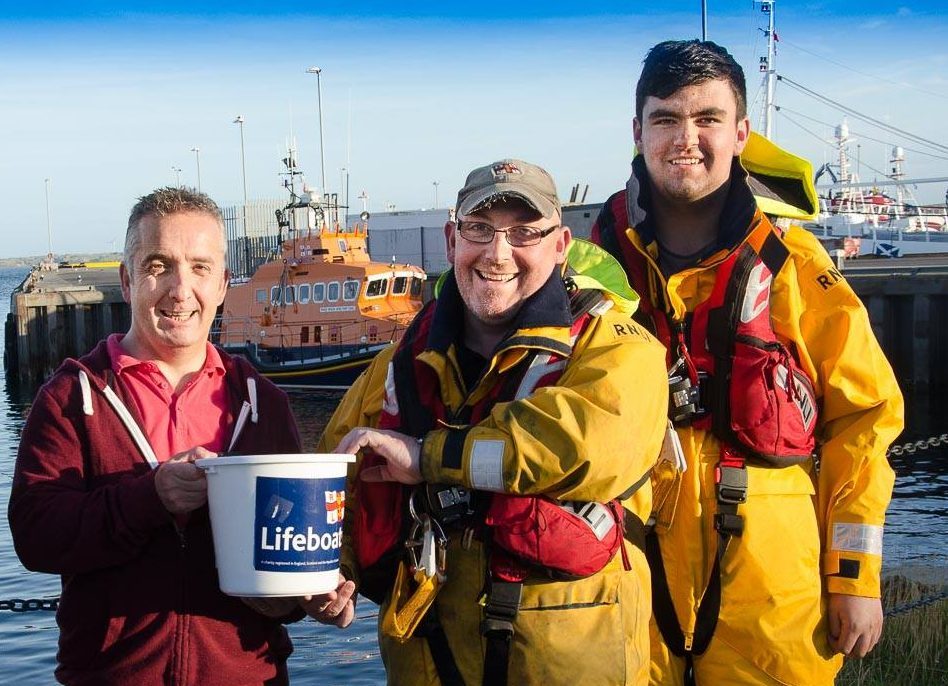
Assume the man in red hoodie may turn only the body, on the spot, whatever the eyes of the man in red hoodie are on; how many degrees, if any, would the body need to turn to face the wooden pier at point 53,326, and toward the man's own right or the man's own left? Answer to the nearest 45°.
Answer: approximately 180°

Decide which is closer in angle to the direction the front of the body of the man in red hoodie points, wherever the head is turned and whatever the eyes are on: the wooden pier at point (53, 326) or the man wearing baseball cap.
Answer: the man wearing baseball cap

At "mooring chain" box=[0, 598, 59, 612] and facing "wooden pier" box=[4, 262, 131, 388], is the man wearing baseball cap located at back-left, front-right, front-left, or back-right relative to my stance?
back-right

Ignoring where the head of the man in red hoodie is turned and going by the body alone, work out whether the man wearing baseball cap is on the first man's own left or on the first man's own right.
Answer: on the first man's own left

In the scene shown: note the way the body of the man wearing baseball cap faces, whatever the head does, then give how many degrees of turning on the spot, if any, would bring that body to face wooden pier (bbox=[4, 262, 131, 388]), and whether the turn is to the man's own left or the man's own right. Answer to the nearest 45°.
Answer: approximately 90° to the man's own right

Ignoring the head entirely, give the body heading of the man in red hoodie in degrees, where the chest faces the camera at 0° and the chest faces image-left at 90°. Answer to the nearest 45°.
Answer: approximately 0°

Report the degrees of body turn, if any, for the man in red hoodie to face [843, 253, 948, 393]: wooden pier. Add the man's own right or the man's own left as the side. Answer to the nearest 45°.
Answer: approximately 135° to the man's own left

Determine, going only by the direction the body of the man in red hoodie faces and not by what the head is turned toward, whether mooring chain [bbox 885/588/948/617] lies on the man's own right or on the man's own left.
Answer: on the man's own left

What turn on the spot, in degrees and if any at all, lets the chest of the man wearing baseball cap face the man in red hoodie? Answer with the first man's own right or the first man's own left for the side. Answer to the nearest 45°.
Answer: approximately 45° to the first man's own right

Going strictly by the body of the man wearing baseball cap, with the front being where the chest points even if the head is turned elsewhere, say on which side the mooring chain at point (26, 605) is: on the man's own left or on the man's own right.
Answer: on the man's own right

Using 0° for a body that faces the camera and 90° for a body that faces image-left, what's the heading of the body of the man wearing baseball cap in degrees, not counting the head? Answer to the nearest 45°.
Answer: approximately 45°
